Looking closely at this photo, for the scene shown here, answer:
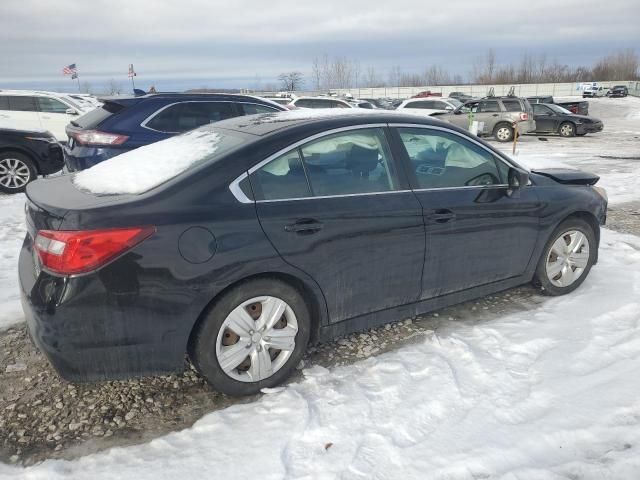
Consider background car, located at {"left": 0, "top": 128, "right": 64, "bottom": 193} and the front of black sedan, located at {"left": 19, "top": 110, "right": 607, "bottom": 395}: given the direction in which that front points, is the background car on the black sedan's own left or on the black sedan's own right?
on the black sedan's own left

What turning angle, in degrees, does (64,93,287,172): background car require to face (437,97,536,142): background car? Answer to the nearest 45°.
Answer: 0° — it already faces it

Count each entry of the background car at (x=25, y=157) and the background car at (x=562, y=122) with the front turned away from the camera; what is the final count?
0

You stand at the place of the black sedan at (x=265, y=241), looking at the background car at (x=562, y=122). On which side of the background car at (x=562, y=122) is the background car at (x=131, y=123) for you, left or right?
left

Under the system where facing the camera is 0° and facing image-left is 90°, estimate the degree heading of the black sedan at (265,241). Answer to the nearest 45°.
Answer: approximately 225°

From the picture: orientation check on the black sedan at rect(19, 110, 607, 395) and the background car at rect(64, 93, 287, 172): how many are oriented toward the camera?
0
